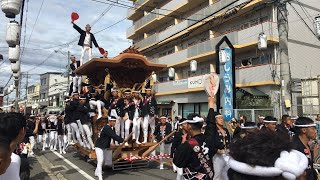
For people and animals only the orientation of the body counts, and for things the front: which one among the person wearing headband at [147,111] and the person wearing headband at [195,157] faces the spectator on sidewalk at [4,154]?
the person wearing headband at [147,111]

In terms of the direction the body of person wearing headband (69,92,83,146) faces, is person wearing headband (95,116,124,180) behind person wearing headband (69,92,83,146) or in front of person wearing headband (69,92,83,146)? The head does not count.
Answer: in front

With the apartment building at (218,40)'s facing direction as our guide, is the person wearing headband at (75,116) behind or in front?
in front

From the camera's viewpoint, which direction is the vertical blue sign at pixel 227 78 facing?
toward the camera

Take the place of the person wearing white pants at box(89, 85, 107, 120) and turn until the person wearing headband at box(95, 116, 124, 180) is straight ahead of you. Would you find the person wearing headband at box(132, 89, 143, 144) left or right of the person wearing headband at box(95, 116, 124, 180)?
left

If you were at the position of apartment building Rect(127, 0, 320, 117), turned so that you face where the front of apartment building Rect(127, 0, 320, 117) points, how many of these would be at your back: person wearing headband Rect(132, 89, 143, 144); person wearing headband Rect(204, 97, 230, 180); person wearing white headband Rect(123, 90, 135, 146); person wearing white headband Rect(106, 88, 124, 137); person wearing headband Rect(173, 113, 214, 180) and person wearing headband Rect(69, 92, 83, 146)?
0

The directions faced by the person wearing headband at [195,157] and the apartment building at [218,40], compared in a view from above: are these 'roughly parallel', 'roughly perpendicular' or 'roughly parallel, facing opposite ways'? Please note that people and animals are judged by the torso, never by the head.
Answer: roughly perpendicular

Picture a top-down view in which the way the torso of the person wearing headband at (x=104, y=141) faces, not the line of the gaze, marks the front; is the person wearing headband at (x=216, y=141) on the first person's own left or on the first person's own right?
on the first person's own right

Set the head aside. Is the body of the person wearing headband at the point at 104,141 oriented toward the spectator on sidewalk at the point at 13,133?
no

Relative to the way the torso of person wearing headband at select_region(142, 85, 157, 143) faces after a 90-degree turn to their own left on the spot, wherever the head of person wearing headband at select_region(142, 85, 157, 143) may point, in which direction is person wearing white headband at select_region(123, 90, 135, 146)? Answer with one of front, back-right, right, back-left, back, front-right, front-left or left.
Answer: back

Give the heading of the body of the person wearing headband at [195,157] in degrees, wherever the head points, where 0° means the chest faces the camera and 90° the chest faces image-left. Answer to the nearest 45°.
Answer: approximately 135°

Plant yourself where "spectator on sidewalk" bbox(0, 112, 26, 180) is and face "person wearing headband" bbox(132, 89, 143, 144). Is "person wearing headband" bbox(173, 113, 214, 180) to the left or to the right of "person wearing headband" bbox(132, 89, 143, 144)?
right
